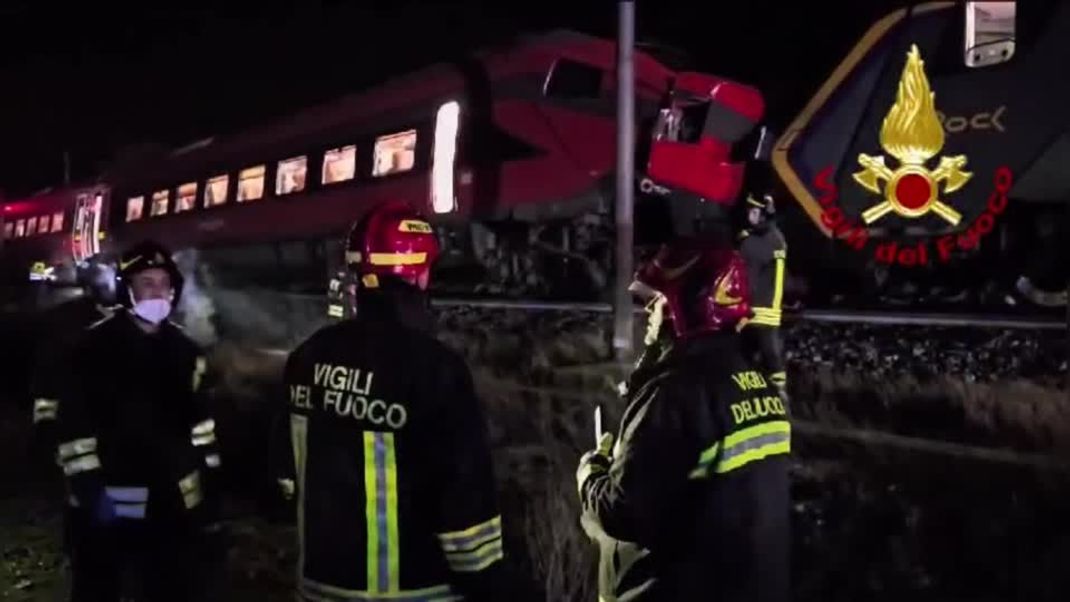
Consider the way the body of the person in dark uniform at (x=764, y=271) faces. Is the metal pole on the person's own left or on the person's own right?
on the person's own right

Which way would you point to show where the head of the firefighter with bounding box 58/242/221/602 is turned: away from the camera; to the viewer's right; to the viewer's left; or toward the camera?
toward the camera

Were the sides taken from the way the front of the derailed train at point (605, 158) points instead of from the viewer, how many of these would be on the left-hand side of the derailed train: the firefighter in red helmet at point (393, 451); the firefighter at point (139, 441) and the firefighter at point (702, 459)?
0

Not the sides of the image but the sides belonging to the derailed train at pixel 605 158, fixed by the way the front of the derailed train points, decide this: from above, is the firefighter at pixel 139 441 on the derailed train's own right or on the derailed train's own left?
on the derailed train's own right

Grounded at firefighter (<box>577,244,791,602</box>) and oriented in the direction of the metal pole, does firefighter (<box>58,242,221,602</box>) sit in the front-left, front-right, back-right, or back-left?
front-left

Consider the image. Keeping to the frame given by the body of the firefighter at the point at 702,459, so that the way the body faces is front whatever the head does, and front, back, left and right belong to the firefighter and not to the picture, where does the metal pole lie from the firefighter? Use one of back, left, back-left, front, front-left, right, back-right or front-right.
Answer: front-right

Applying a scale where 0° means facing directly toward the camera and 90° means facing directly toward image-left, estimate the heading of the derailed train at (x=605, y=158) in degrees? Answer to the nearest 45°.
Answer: approximately 315°

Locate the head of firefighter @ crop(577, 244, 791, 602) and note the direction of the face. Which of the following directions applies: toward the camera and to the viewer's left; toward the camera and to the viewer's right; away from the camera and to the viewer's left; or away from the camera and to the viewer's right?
away from the camera and to the viewer's left

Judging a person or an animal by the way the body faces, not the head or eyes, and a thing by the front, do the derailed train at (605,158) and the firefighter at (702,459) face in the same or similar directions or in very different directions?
very different directions
